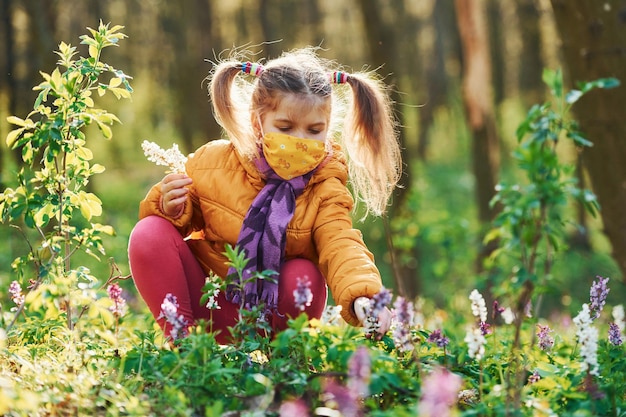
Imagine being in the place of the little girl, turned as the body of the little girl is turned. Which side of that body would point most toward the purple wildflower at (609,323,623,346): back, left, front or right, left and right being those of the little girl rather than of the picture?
left

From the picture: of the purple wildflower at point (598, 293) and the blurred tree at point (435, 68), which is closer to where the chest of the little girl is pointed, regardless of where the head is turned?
the purple wildflower

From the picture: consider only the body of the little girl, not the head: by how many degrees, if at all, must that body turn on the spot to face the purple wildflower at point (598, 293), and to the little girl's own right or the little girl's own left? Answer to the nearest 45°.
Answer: approximately 45° to the little girl's own left

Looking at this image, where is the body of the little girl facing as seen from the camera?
toward the camera

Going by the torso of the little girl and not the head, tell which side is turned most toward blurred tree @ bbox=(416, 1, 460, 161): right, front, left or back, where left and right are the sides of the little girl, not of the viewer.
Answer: back

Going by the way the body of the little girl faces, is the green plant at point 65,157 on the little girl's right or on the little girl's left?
on the little girl's right

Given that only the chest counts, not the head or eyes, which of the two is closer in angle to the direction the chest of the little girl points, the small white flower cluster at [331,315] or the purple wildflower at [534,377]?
the small white flower cluster

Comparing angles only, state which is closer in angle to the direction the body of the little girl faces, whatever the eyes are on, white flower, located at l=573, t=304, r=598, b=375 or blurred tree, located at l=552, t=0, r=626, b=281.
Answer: the white flower

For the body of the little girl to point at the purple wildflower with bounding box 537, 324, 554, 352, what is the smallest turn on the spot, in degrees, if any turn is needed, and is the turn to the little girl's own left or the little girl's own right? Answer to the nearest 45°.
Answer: approximately 90° to the little girl's own left

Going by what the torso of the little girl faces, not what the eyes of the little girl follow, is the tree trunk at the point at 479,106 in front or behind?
behind

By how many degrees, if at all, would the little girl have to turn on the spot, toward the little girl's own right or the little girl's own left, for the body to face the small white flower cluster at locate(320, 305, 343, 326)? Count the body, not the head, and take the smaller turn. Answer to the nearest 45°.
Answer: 0° — they already face it

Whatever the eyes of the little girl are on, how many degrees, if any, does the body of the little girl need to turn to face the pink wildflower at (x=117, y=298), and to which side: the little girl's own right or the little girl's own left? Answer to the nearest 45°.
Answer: approximately 45° to the little girl's own right

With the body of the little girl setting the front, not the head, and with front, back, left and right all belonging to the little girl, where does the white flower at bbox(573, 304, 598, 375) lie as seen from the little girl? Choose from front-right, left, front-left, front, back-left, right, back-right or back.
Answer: front-left
